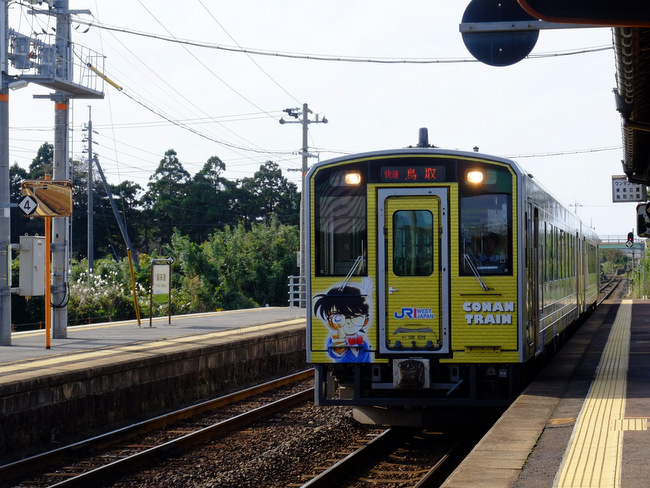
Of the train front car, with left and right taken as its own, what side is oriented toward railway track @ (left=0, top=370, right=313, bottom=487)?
right

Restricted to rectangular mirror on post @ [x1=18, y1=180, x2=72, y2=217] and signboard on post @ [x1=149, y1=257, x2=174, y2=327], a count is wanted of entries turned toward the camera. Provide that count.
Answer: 2

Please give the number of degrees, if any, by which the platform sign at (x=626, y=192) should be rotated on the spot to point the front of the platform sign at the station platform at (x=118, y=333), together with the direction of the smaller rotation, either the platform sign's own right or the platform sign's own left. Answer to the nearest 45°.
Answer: approximately 45° to the platform sign's own right

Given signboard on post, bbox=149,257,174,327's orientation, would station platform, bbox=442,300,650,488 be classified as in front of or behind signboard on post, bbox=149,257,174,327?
in front

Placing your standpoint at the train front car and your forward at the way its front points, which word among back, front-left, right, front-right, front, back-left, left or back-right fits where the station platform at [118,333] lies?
back-right

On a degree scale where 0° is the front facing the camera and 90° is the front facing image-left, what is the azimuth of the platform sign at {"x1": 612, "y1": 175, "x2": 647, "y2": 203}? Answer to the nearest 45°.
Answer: approximately 0°

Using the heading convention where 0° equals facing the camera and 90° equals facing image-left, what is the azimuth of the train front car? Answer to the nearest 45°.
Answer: approximately 0°

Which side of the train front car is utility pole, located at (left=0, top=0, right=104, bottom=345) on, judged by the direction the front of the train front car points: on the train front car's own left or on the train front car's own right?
on the train front car's own right

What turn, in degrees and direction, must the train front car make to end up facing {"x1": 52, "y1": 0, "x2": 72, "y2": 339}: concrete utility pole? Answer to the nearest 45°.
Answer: approximately 135° to its right
